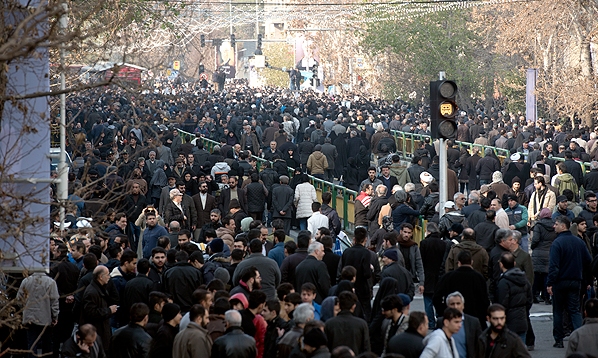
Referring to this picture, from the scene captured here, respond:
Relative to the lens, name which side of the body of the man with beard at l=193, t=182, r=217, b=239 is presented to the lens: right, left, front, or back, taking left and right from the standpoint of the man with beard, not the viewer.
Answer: front

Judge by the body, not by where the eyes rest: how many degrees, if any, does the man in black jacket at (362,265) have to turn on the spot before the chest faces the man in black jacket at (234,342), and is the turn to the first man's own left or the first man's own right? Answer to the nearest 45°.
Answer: approximately 180°

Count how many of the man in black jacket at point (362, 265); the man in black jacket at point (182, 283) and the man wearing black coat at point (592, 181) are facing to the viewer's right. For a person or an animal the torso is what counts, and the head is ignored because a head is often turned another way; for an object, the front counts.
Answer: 0

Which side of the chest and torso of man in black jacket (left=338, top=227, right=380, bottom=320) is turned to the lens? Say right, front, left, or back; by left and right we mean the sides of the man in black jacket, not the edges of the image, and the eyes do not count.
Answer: back

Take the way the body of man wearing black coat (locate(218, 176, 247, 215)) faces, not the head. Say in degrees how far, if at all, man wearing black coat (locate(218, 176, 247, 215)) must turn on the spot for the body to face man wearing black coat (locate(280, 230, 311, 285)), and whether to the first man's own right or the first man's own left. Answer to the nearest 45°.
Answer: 0° — they already face them

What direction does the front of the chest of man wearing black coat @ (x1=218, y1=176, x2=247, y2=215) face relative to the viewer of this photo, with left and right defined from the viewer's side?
facing the viewer

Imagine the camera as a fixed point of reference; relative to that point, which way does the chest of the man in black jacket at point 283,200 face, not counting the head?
away from the camera

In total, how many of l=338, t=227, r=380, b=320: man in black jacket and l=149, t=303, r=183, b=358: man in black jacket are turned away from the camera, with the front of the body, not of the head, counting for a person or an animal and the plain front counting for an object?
1

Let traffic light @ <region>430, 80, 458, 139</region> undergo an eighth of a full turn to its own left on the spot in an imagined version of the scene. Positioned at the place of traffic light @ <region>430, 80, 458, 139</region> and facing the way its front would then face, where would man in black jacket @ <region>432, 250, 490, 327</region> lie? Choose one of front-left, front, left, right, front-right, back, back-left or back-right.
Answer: right

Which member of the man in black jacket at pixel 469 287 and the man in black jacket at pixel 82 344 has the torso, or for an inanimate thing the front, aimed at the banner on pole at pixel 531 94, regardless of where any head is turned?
the man in black jacket at pixel 469 287
